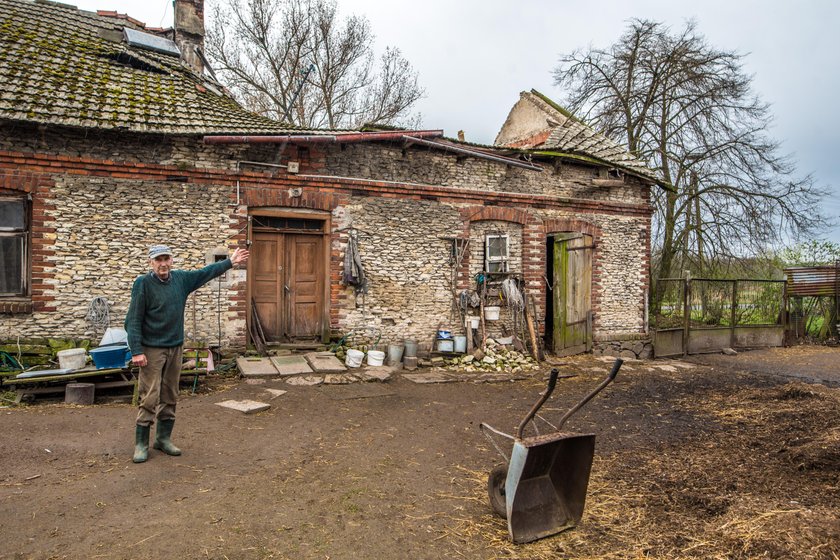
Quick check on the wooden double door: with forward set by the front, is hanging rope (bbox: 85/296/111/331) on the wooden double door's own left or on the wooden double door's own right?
on the wooden double door's own right

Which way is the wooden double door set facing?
toward the camera

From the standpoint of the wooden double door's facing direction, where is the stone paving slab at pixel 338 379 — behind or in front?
in front

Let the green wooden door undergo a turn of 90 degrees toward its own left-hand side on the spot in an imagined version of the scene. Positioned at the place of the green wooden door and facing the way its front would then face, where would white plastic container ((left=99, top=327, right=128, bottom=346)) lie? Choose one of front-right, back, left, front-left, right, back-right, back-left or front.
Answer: back-right

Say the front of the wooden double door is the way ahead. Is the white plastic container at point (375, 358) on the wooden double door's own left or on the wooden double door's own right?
on the wooden double door's own left

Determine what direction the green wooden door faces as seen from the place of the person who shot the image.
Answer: facing the viewer

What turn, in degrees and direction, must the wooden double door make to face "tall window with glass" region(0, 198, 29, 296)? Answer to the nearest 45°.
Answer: approximately 90° to its right

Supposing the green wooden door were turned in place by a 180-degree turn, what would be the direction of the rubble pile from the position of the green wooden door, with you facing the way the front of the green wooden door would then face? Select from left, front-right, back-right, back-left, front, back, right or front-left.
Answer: back-left

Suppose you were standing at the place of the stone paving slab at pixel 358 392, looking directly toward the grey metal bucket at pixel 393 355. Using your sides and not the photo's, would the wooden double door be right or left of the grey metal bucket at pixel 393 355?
left

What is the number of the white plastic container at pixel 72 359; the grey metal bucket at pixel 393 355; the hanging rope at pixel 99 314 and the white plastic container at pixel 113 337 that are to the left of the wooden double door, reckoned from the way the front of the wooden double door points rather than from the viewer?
1

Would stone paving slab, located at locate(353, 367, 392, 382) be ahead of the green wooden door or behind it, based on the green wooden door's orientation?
ahead

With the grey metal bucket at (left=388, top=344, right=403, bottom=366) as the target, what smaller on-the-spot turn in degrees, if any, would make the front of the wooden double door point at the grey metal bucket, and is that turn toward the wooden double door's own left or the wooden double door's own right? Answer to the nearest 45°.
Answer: approximately 90° to the wooden double door's own left

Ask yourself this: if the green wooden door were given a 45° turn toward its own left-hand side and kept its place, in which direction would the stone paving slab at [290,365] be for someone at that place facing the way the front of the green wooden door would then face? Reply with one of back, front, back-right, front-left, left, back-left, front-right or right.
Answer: right

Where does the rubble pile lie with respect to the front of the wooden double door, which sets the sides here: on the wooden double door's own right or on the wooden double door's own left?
on the wooden double door's own left

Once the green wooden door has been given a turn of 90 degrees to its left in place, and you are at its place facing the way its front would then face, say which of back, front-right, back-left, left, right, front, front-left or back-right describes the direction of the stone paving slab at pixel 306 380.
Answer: back-right

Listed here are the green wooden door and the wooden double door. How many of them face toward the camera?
2
